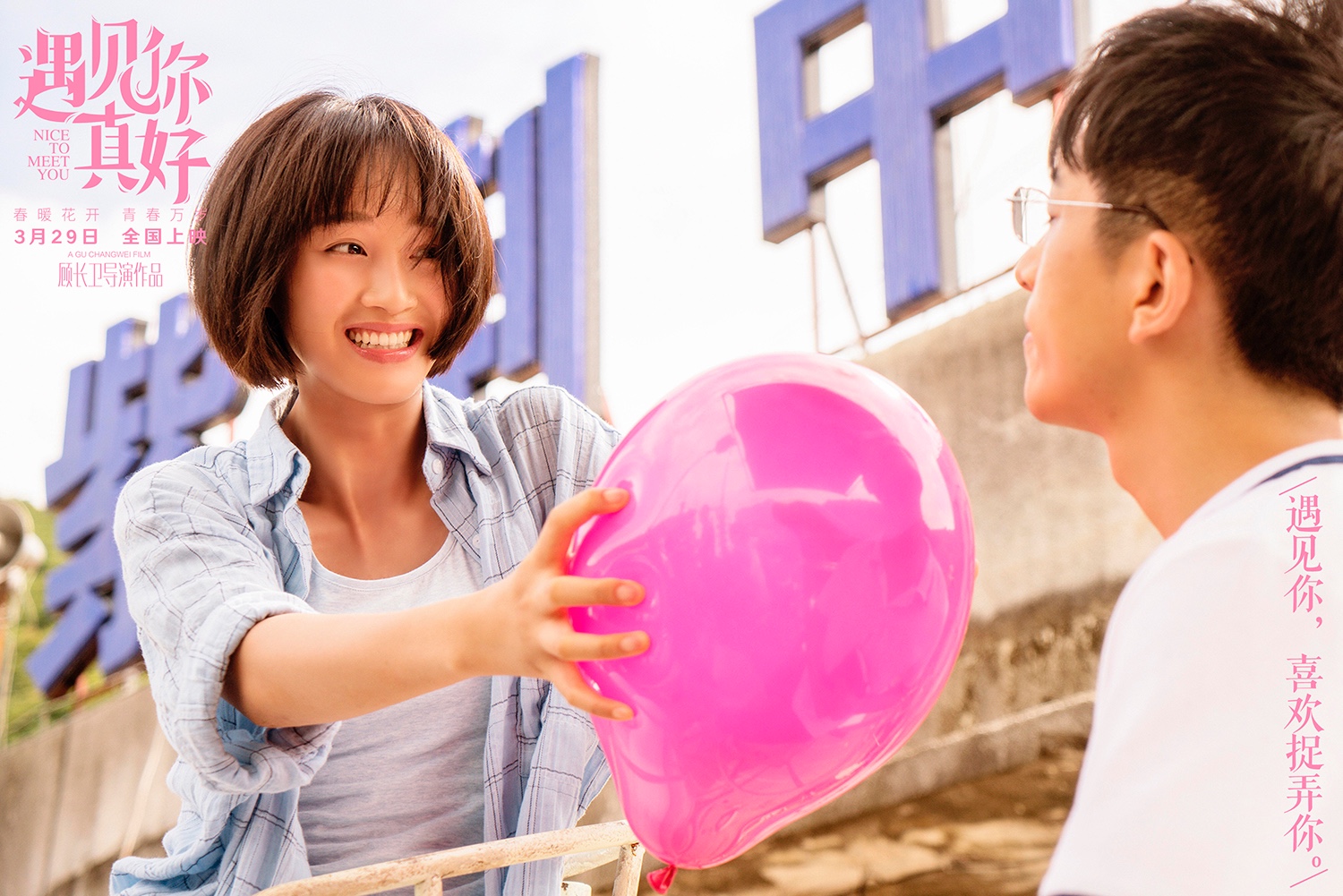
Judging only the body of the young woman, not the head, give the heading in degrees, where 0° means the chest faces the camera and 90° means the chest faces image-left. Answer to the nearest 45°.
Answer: approximately 315°

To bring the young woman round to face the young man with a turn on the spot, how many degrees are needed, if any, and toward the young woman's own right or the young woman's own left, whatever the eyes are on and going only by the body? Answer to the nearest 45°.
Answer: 0° — they already face them
